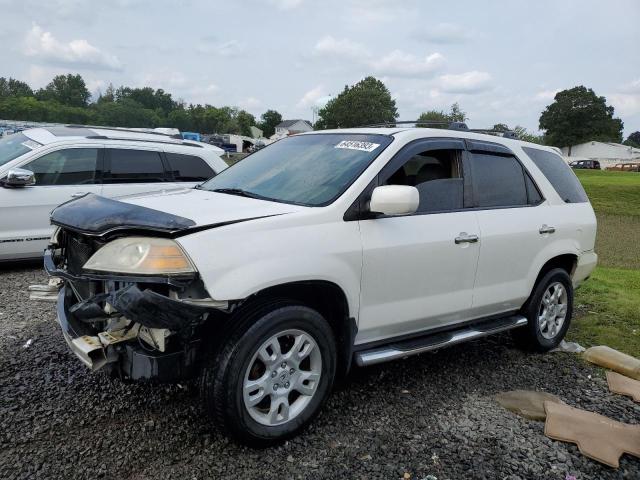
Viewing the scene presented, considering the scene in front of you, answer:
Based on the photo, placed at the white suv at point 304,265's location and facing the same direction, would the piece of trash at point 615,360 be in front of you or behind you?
behind

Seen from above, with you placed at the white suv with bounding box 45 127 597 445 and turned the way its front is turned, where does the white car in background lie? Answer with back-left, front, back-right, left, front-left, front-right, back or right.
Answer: right

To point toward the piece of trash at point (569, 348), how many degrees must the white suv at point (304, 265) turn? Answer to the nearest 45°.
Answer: approximately 180°

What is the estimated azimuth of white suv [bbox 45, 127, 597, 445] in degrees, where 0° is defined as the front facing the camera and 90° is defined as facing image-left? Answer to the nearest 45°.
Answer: approximately 45°

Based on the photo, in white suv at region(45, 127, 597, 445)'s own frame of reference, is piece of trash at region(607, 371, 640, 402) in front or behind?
behind

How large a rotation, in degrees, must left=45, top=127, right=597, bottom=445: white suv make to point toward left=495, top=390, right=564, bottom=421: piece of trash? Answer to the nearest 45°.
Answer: approximately 135° to its left
